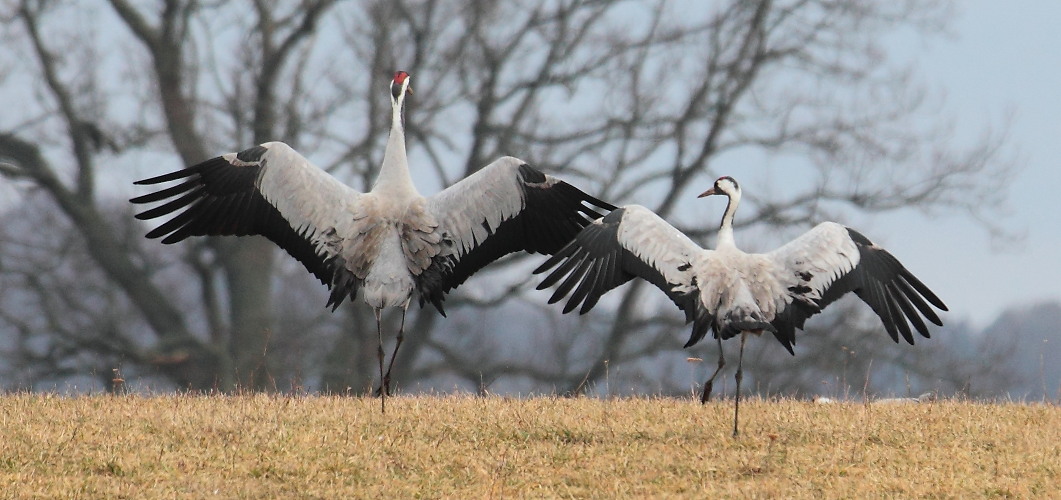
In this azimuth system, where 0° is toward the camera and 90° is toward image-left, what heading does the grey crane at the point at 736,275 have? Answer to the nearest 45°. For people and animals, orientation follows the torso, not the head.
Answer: approximately 180°

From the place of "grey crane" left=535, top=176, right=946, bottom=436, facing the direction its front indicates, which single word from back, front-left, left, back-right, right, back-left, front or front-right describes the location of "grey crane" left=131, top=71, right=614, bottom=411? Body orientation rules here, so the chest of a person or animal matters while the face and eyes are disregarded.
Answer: left

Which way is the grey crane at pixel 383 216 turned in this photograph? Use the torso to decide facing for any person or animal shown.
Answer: away from the camera

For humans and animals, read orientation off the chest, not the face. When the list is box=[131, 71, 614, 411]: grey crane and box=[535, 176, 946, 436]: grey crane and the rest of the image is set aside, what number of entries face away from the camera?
2

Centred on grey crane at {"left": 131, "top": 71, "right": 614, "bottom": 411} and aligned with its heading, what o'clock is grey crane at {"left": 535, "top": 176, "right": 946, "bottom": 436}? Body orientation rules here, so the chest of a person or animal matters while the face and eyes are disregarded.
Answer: grey crane at {"left": 535, "top": 176, "right": 946, "bottom": 436} is roughly at 4 o'clock from grey crane at {"left": 131, "top": 71, "right": 614, "bottom": 411}.
